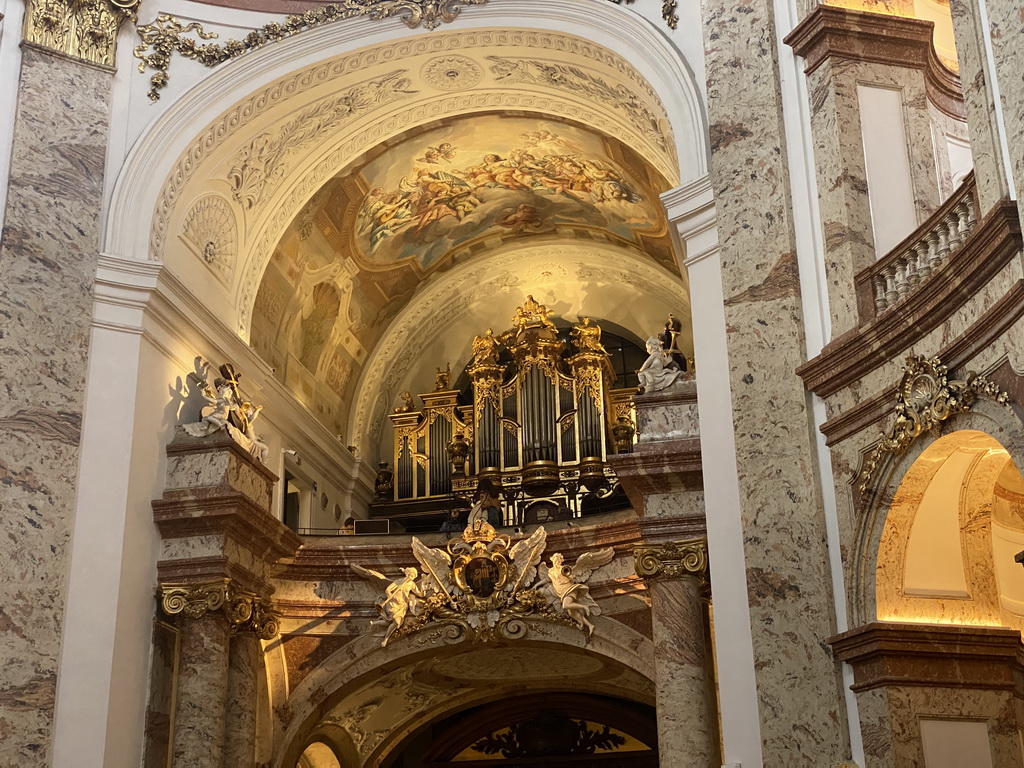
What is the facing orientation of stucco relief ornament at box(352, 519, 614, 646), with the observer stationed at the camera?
facing the viewer

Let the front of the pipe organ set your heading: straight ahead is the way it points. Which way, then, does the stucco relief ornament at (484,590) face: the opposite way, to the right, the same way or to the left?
the same way

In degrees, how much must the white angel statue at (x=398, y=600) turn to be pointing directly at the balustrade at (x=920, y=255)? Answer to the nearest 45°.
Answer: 0° — it already faces it

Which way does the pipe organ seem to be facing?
toward the camera

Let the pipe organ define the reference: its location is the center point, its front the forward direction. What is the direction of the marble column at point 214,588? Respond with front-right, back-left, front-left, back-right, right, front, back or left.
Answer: front-right

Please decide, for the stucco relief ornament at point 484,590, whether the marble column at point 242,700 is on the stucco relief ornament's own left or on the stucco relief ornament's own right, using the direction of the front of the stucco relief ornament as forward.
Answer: on the stucco relief ornament's own right

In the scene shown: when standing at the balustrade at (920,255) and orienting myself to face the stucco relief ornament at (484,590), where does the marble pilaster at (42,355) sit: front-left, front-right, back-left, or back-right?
front-left

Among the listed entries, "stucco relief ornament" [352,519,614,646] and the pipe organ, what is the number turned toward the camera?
2

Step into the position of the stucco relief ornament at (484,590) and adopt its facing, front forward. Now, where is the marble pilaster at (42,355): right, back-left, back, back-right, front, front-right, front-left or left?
front-right
